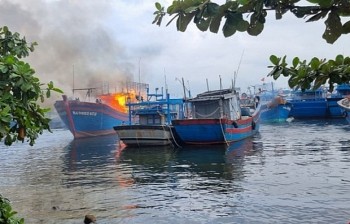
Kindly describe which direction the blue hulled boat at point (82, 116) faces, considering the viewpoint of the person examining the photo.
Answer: facing the viewer and to the left of the viewer

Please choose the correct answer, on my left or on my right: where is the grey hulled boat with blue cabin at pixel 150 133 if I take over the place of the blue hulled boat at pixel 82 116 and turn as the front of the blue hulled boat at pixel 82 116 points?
on my left

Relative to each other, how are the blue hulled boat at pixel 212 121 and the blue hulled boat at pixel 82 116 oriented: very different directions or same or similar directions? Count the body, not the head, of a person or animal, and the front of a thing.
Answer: very different directions

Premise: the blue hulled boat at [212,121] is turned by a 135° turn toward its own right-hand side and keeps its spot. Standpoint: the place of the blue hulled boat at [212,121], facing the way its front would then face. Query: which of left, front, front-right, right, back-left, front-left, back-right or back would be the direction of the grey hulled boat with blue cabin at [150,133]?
right

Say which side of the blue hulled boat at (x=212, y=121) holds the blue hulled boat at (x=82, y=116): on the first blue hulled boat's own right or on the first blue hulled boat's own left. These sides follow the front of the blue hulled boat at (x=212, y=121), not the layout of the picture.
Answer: on the first blue hulled boat's own left

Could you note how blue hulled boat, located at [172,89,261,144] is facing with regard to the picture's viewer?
facing away from the viewer and to the right of the viewer
